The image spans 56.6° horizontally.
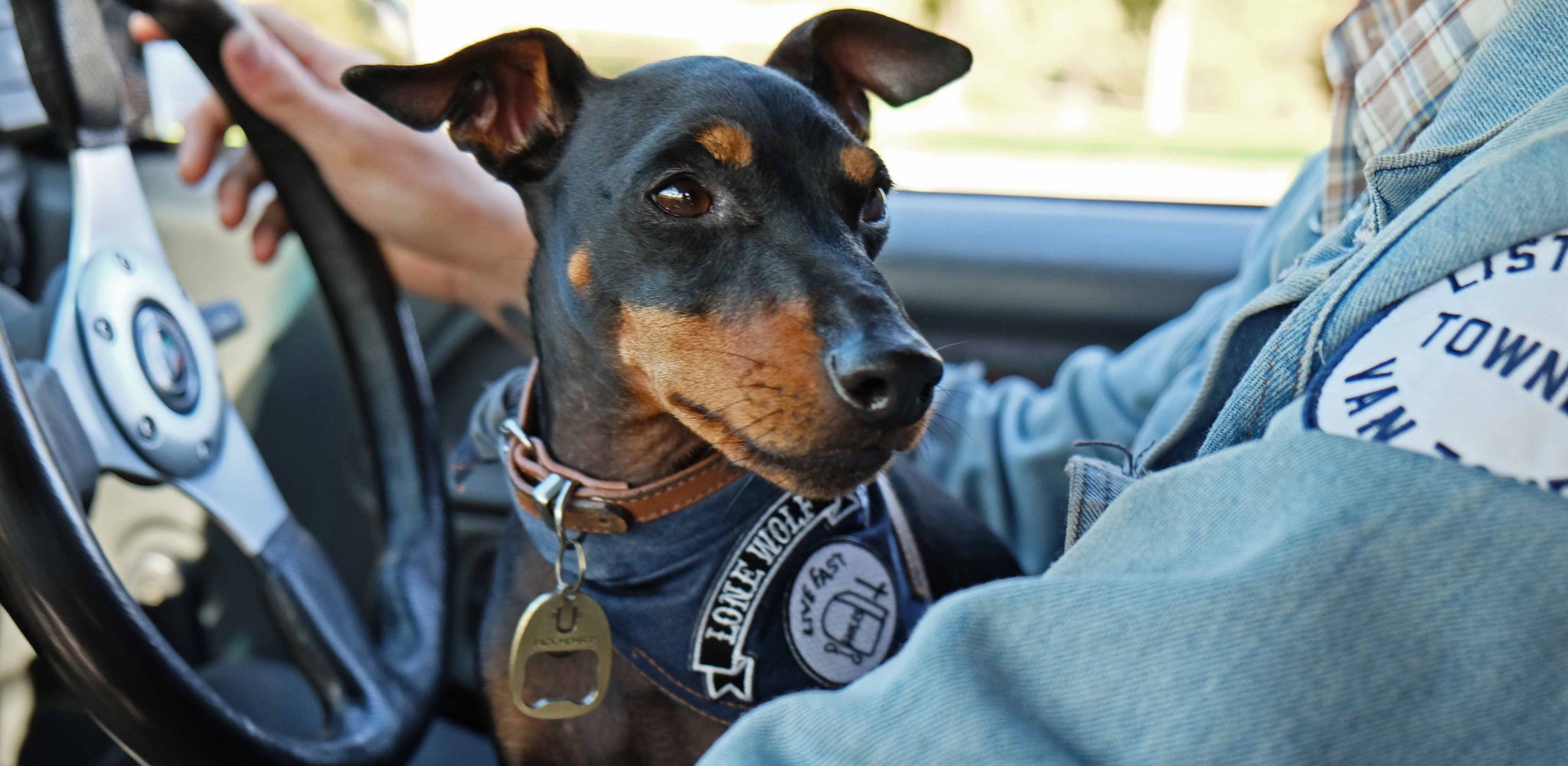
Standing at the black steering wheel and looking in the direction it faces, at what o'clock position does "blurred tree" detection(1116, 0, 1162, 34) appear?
The blurred tree is roughly at 9 o'clock from the black steering wheel.

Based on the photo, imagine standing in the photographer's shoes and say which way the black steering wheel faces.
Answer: facing the viewer and to the right of the viewer
